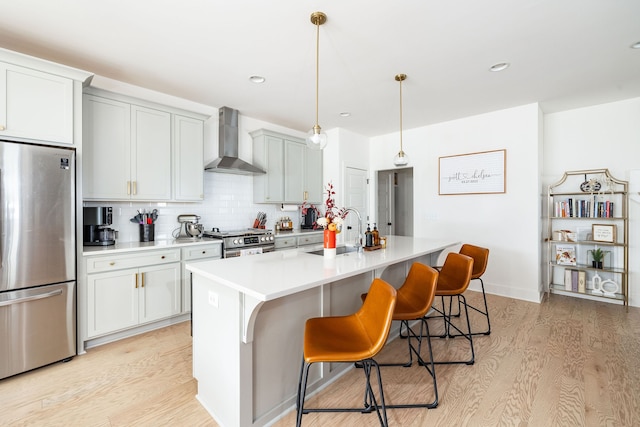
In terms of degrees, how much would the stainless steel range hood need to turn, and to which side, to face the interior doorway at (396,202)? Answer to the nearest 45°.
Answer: approximately 90° to its left

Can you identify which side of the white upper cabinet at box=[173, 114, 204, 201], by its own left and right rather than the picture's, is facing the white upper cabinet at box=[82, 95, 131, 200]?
right

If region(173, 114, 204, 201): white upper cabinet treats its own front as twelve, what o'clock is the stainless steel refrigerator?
The stainless steel refrigerator is roughly at 3 o'clock from the white upper cabinet.

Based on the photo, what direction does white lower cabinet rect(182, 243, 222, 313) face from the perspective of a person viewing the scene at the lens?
facing the viewer

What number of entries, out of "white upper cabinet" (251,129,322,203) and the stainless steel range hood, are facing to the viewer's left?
0

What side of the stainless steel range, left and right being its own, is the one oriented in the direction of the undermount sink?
front

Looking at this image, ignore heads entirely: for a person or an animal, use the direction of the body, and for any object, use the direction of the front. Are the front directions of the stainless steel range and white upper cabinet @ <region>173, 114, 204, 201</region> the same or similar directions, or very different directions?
same or similar directions

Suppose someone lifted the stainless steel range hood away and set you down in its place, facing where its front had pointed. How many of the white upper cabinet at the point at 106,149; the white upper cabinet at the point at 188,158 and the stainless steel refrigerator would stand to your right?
3

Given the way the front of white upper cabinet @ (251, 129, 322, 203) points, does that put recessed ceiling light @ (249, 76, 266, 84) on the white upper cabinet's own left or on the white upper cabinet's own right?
on the white upper cabinet's own right

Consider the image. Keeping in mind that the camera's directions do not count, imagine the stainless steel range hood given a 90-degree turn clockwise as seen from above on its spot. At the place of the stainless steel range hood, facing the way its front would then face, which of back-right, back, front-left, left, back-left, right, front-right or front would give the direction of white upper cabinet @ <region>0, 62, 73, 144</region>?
front

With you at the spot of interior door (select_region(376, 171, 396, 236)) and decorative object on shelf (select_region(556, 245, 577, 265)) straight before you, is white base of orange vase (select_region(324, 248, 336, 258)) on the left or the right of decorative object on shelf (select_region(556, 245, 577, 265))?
right

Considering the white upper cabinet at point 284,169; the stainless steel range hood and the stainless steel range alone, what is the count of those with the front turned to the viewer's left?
0

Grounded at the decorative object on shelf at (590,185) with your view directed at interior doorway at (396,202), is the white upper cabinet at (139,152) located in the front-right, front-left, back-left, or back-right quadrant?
front-left

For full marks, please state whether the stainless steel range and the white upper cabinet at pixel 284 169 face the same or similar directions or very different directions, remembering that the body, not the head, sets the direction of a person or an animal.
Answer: same or similar directions

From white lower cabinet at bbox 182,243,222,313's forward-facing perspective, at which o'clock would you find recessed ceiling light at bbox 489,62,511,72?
The recessed ceiling light is roughly at 10 o'clock from the white lower cabinet.
